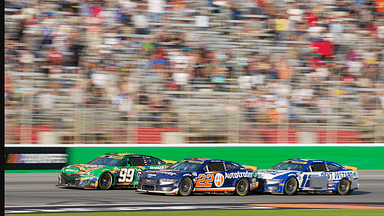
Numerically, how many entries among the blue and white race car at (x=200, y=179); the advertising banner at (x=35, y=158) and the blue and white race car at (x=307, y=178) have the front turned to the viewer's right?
0

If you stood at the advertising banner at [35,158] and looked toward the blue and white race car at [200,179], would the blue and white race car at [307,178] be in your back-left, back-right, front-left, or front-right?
front-left

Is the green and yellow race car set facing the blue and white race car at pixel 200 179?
no

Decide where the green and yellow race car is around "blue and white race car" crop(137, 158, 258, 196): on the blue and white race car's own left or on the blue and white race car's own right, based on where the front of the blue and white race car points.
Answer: on the blue and white race car's own right

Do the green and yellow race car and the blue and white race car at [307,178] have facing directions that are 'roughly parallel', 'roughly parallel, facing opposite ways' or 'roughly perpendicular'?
roughly parallel

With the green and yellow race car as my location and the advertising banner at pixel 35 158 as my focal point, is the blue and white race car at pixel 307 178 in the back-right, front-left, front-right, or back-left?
back-right

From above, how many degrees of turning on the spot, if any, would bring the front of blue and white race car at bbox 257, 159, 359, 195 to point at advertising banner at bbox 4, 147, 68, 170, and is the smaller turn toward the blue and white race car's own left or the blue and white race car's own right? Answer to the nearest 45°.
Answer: approximately 45° to the blue and white race car's own right

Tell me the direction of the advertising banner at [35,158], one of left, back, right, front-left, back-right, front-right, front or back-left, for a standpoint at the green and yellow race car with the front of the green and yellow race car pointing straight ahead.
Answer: right

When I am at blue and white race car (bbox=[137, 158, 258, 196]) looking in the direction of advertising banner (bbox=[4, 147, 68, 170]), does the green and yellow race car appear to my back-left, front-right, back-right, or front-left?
front-left

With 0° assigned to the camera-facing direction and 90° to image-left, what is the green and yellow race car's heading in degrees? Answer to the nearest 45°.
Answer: approximately 45°

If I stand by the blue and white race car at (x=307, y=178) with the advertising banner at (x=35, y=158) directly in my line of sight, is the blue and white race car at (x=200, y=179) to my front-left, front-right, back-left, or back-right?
front-left

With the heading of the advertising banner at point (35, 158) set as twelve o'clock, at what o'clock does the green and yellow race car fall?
The green and yellow race car is roughly at 11 o'clock from the advertising banner.

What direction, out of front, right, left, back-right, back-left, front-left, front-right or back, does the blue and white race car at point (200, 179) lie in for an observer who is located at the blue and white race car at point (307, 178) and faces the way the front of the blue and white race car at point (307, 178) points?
front

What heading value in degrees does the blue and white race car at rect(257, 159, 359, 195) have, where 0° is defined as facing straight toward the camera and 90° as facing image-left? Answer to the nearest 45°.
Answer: approximately 45°

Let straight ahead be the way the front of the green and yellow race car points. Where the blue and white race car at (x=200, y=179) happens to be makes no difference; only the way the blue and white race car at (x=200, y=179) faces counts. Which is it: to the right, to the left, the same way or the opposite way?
the same way

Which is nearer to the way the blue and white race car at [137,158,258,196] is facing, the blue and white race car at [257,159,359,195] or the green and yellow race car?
the green and yellow race car

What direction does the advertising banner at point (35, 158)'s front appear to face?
toward the camera

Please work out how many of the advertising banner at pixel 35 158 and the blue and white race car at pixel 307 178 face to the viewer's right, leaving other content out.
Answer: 0

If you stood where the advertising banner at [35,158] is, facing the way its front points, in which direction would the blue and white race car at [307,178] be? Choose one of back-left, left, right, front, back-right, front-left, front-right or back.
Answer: front-left

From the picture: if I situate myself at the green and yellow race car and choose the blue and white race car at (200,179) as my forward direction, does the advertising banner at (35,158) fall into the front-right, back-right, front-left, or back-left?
back-left

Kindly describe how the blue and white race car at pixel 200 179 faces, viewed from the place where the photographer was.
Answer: facing the viewer and to the left of the viewer

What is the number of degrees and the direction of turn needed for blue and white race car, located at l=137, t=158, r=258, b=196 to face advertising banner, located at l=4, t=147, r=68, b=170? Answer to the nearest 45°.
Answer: approximately 90° to its right
